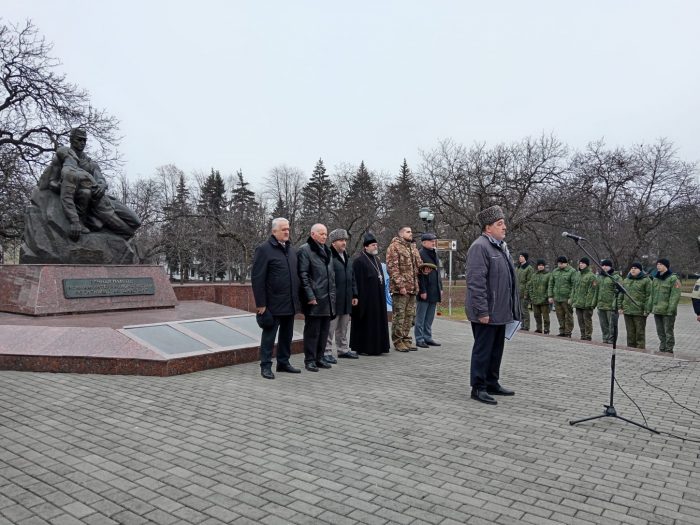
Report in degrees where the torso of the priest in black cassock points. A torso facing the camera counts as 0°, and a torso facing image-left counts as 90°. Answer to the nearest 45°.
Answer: approximately 315°

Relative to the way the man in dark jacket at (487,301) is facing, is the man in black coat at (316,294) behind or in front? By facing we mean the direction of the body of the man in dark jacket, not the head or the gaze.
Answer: behind

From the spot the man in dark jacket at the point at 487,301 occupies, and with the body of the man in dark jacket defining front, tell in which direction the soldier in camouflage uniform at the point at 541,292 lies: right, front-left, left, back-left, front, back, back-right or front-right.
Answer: left

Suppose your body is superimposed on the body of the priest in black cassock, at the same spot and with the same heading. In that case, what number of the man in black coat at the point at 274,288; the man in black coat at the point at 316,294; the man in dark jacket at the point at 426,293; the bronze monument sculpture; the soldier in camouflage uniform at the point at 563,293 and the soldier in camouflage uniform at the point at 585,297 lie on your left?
3

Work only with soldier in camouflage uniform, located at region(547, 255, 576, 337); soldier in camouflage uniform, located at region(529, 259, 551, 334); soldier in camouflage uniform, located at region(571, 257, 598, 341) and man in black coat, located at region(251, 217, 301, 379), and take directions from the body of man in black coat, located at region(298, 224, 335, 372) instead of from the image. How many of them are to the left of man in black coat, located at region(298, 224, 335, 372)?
3

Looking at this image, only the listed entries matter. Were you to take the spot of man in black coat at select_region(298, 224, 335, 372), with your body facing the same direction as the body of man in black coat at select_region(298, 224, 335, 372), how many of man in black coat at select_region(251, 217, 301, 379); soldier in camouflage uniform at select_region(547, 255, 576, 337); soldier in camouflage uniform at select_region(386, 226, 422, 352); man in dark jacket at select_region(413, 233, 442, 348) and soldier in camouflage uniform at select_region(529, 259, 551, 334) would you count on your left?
4

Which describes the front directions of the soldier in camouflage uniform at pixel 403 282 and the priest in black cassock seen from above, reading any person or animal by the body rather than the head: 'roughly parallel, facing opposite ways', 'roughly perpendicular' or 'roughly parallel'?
roughly parallel

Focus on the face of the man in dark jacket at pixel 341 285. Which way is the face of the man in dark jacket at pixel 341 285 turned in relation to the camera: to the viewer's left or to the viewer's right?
to the viewer's right

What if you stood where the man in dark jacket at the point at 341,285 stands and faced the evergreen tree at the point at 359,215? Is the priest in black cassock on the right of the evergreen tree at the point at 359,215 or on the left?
right

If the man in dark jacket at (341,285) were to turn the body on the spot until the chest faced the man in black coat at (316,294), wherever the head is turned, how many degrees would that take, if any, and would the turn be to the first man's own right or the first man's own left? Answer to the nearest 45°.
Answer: approximately 90° to the first man's own right

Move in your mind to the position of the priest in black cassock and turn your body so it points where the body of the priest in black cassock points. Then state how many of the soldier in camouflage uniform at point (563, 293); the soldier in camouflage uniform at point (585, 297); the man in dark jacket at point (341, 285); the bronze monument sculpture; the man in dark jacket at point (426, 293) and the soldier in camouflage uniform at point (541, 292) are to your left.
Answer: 4

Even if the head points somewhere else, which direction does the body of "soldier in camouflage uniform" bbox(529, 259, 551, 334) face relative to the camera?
toward the camera

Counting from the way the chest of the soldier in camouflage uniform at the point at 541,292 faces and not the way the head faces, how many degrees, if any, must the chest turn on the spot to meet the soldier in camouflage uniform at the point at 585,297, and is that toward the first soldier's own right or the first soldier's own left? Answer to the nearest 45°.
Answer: approximately 45° to the first soldier's own left

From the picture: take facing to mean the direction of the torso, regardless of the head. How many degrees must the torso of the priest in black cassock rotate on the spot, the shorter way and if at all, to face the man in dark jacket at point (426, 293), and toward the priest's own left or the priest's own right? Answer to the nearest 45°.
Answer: approximately 90° to the priest's own left

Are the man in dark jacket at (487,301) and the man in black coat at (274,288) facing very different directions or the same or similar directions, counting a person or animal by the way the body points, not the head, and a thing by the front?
same or similar directions

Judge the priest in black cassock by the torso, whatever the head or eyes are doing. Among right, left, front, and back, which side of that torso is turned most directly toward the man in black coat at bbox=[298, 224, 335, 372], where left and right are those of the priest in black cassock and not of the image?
right

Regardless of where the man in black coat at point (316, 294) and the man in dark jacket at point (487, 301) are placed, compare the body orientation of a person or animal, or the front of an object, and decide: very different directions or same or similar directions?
same or similar directions

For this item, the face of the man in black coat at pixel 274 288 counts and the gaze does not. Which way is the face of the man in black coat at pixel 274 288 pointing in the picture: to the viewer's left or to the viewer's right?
to the viewer's right
